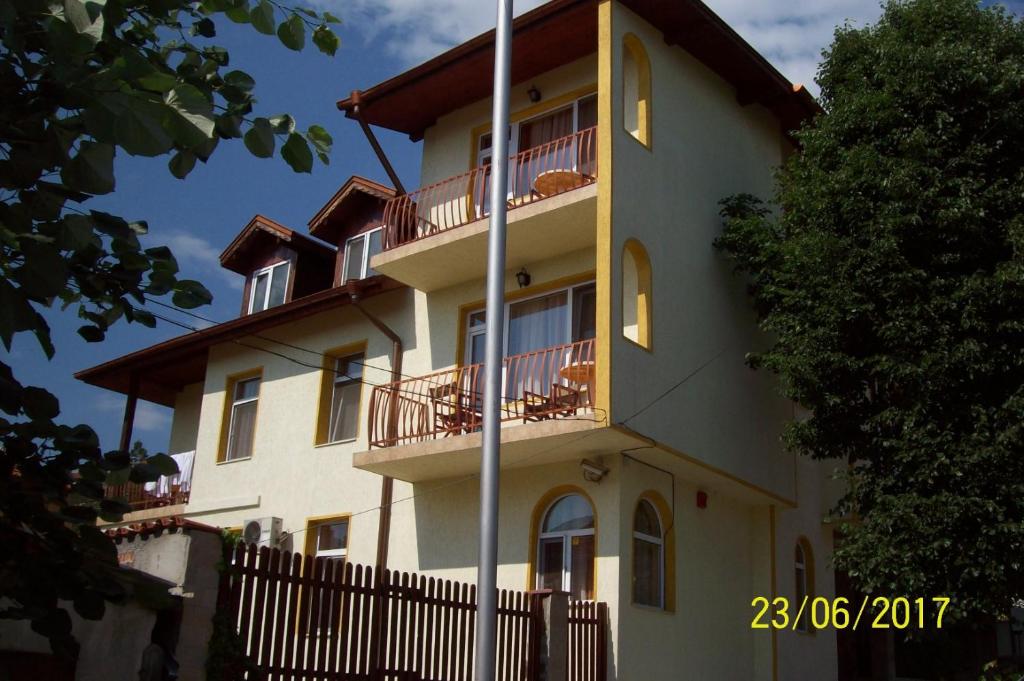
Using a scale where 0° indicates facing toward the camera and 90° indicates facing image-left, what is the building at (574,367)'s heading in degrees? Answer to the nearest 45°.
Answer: approximately 45°

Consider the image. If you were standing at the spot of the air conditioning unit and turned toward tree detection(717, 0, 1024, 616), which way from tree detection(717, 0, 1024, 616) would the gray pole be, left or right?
right

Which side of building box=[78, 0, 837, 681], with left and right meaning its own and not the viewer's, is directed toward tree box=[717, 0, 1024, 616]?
left

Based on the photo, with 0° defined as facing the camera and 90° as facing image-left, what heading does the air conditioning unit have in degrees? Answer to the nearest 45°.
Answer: approximately 45°

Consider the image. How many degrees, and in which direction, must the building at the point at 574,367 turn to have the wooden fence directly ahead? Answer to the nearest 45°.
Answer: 0° — it already faces it

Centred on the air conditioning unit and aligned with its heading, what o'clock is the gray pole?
The gray pole is roughly at 10 o'clock from the air conditioning unit.

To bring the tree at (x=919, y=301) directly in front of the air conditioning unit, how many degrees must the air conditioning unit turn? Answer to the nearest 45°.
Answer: approximately 90° to its left
